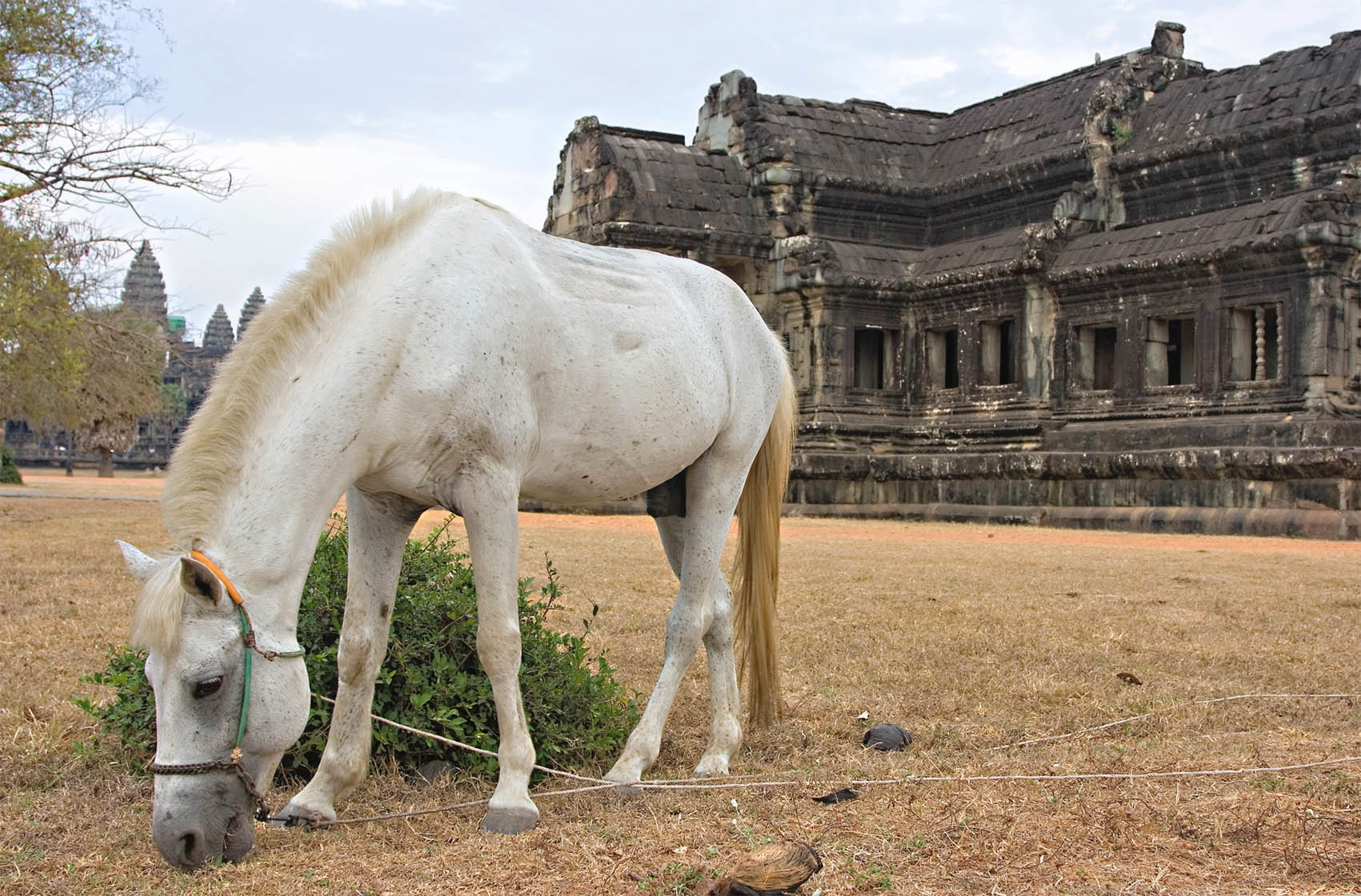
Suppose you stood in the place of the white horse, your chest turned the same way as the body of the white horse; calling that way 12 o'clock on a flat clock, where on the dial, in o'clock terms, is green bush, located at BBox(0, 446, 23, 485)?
The green bush is roughly at 4 o'clock from the white horse.

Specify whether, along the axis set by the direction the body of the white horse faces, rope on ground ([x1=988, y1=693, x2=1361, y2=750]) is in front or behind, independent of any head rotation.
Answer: behind

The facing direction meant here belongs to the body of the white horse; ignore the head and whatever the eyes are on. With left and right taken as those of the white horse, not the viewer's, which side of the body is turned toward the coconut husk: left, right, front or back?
left

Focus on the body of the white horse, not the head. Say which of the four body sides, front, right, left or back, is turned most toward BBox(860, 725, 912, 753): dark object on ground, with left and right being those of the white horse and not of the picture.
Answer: back

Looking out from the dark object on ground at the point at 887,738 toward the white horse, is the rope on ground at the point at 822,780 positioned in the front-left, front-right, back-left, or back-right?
front-left

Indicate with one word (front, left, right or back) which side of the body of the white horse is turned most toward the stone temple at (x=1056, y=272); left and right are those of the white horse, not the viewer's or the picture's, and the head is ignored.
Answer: back

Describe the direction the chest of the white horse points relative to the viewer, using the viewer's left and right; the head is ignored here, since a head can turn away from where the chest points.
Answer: facing the viewer and to the left of the viewer

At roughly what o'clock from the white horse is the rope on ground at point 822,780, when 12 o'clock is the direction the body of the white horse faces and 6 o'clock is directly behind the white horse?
The rope on ground is roughly at 7 o'clock from the white horse.
